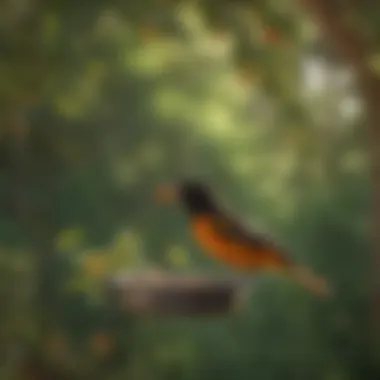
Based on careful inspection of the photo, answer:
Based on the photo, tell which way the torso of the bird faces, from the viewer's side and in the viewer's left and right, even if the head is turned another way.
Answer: facing to the left of the viewer
